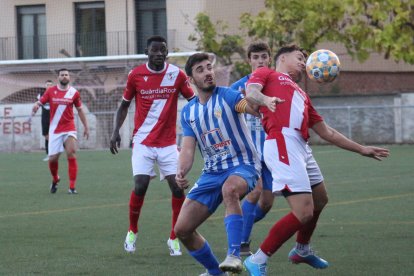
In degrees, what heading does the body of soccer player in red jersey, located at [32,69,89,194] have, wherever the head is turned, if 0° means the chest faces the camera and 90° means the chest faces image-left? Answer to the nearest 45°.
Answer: approximately 0°

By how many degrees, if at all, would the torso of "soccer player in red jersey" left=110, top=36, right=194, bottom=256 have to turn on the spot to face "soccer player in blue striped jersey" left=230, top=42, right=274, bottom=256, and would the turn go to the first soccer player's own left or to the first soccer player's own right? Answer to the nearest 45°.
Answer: approximately 45° to the first soccer player's own left

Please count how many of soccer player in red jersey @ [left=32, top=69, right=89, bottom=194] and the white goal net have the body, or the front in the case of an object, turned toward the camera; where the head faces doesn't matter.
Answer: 2

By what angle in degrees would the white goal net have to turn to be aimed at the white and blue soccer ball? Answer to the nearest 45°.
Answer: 0° — it already faces it

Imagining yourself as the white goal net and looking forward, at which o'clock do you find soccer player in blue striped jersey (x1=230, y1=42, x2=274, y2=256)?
The soccer player in blue striped jersey is roughly at 12 o'clock from the white goal net.

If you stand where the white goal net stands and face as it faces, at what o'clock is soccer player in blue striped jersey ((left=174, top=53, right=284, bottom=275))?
The soccer player in blue striped jersey is roughly at 12 o'clock from the white goal net.

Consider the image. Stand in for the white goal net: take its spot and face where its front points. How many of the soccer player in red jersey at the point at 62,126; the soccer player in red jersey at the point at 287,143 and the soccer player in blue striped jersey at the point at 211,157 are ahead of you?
3
